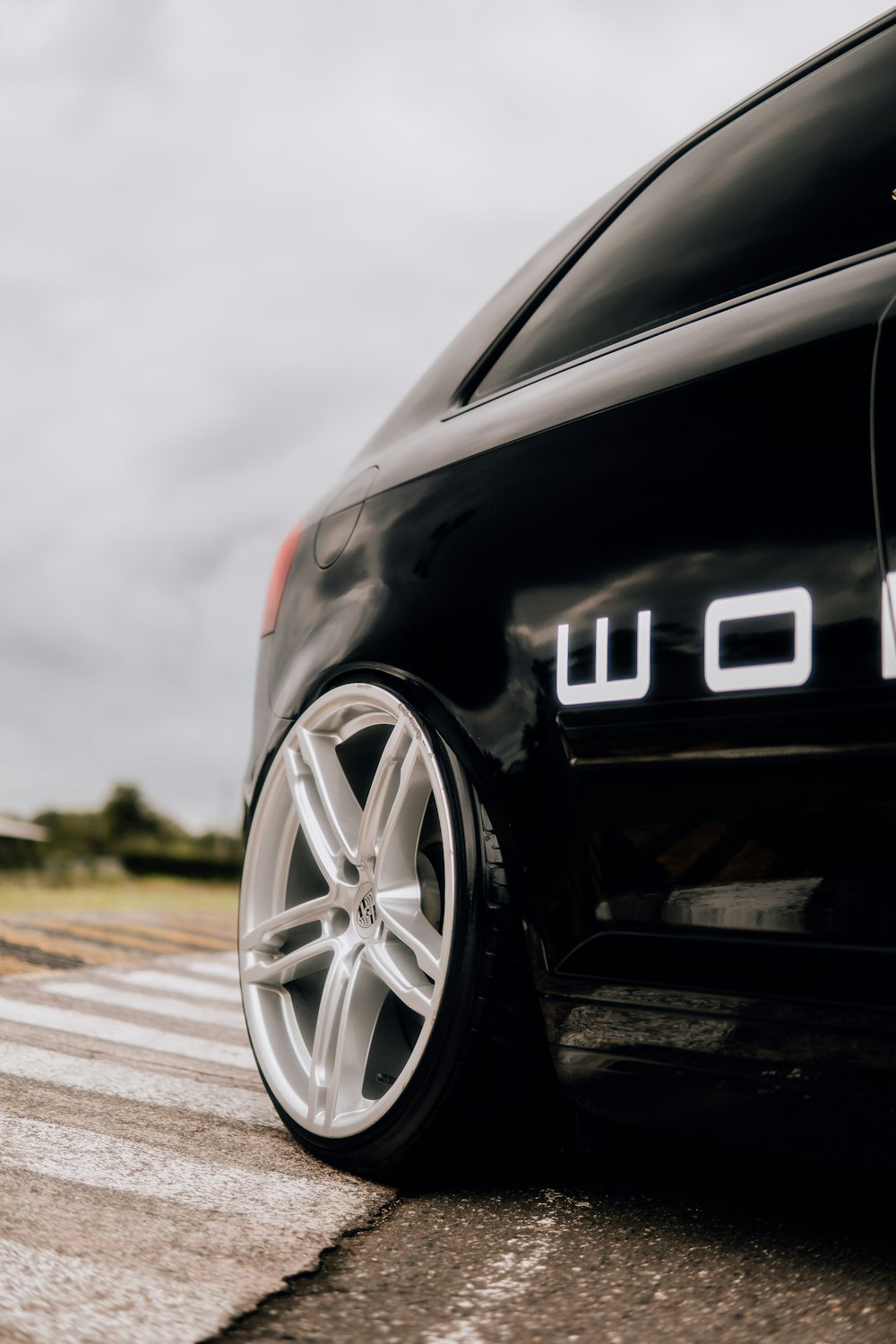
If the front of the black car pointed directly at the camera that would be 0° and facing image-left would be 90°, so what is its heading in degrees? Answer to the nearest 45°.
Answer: approximately 315°
